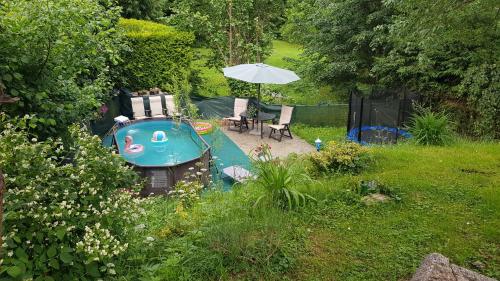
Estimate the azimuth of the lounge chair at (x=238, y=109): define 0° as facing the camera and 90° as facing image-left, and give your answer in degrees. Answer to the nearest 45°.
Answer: approximately 45°

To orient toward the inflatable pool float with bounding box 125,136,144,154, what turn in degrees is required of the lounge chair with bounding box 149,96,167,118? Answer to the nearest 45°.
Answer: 0° — it already faces it

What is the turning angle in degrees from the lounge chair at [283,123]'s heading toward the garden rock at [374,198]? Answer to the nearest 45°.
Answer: approximately 45° to its left

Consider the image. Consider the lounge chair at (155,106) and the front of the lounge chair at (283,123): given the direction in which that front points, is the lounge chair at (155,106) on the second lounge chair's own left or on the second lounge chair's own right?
on the second lounge chair's own right

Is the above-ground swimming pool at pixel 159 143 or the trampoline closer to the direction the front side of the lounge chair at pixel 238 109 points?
the above-ground swimming pool

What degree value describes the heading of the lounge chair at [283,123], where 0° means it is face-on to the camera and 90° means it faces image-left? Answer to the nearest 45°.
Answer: approximately 45°

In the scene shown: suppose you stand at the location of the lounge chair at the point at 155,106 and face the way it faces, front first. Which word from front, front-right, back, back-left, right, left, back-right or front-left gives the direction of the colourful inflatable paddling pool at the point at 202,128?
front-left

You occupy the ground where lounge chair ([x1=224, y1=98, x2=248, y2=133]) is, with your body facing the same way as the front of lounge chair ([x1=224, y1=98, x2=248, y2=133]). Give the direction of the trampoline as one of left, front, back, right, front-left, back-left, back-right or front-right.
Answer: left

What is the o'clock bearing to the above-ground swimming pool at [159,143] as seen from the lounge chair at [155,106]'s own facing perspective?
The above-ground swimming pool is roughly at 12 o'clock from the lounge chair.

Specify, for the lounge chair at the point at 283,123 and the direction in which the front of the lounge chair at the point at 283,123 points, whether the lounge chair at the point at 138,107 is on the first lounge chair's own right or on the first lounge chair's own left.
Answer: on the first lounge chair's own right

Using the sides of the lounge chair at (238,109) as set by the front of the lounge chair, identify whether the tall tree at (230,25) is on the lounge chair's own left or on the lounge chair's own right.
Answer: on the lounge chair's own right

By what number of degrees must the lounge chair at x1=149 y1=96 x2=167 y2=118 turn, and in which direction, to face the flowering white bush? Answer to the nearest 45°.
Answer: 0° — it already faces it

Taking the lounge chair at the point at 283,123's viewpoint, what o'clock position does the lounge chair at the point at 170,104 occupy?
the lounge chair at the point at 170,104 is roughly at 2 o'clock from the lounge chair at the point at 283,123.
